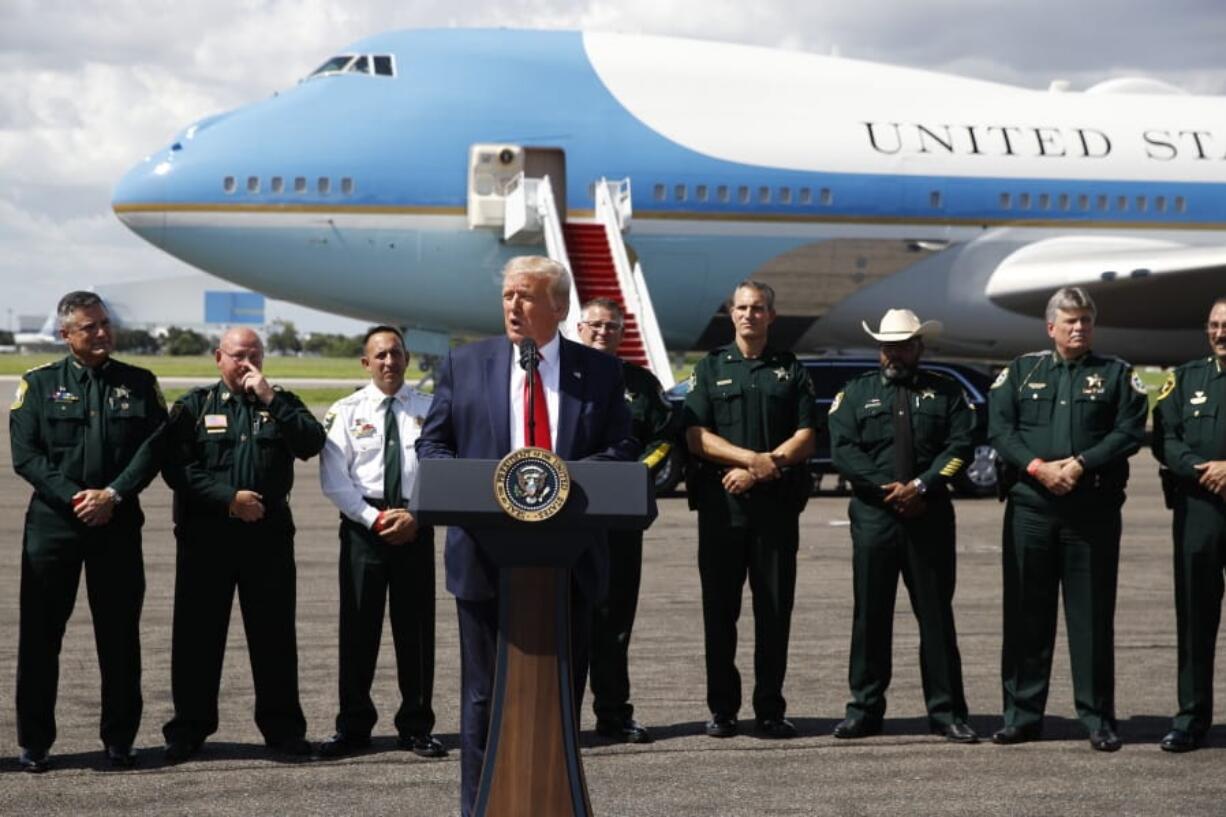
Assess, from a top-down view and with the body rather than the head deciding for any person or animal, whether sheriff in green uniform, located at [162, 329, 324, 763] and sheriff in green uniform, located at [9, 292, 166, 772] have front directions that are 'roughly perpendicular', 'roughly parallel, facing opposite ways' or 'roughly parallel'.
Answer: roughly parallel

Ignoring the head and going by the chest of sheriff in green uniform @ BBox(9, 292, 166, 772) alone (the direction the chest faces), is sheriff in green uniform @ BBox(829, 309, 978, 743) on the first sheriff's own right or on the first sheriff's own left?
on the first sheriff's own left

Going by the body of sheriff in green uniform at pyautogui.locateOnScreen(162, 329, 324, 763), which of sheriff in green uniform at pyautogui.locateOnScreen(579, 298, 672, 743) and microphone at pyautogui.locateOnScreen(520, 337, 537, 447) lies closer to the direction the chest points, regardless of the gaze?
the microphone

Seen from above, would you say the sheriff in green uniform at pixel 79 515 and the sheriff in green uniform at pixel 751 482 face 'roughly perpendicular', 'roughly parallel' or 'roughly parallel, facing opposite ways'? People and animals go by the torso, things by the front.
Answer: roughly parallel

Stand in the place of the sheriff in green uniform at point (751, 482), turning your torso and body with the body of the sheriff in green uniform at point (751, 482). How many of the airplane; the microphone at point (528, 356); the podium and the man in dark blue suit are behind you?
1

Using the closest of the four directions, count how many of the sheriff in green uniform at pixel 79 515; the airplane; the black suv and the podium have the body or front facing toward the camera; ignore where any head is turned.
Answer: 2

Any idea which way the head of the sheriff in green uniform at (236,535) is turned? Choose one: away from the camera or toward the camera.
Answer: toward the camera

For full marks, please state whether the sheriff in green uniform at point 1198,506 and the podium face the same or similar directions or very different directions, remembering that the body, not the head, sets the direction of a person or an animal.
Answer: same or similar directions

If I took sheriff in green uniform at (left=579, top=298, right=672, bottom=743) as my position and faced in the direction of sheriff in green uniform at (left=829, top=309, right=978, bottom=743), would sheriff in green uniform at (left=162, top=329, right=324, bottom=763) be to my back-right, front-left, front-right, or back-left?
back-right

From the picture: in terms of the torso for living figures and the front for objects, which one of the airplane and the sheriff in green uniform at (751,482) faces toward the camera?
the sheriff in green uniform

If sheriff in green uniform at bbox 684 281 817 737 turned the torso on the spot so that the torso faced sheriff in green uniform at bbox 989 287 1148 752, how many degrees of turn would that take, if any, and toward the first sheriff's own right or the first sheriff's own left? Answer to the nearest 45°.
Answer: approximately 90° to the first sheriff's own left

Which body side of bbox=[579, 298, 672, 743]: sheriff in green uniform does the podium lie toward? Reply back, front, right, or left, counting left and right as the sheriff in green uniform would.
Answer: front

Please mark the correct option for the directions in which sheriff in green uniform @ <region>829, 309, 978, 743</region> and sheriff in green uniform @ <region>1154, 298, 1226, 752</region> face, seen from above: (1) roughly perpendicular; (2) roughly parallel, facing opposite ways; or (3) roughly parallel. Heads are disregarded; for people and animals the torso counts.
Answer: roughly parallel

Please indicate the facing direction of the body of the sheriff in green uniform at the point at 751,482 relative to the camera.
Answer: toward the camera

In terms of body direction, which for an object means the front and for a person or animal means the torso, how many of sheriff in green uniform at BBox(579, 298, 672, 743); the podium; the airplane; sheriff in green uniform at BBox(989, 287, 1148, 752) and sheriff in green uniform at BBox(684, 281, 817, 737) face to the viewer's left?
1

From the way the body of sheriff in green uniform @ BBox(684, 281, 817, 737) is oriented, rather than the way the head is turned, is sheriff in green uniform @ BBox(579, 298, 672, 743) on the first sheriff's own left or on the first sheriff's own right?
on the first sheriff's own right

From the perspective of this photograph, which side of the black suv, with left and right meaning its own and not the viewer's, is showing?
left

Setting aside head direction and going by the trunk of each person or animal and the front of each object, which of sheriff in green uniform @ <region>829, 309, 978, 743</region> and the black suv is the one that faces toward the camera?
the sheriff in green uniform

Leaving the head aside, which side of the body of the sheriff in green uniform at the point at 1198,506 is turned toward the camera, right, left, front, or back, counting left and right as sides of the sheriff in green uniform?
front

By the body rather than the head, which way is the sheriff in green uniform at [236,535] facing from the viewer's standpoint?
toward the camera

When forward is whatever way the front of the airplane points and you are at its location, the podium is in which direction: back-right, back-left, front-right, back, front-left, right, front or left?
left

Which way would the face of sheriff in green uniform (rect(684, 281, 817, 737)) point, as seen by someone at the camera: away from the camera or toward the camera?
toward the camera
